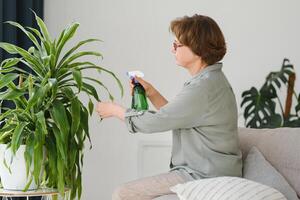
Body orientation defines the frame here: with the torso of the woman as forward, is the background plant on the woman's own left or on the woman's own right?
on the woman's own right

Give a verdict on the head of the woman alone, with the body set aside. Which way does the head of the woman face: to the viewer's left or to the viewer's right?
to the viewer's left

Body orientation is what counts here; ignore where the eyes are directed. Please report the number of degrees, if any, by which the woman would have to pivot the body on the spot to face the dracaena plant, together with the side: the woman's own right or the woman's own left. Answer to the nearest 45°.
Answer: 0° — they already face it

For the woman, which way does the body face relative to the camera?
to the viewer's left

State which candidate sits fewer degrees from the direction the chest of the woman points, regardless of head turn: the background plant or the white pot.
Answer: the white pot
